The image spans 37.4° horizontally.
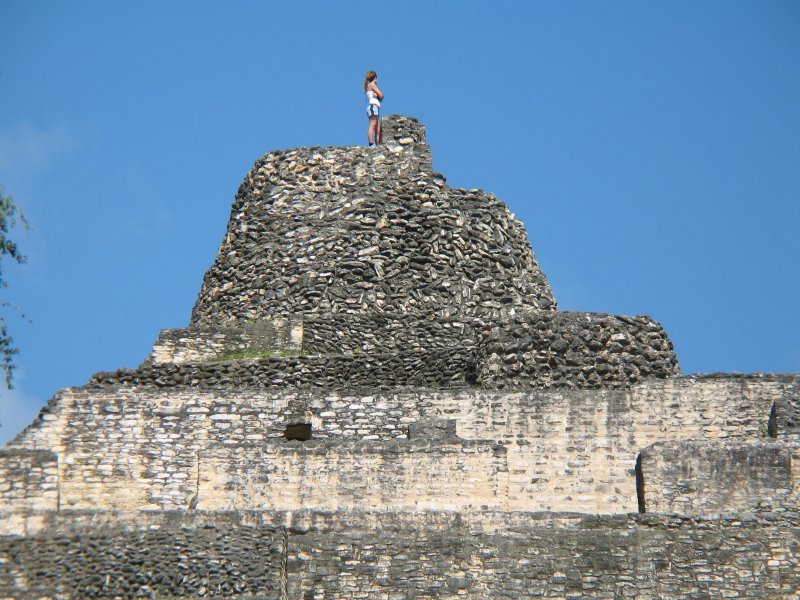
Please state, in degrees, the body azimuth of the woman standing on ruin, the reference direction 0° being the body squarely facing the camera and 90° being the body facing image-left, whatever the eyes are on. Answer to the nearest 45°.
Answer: approximately 270°
